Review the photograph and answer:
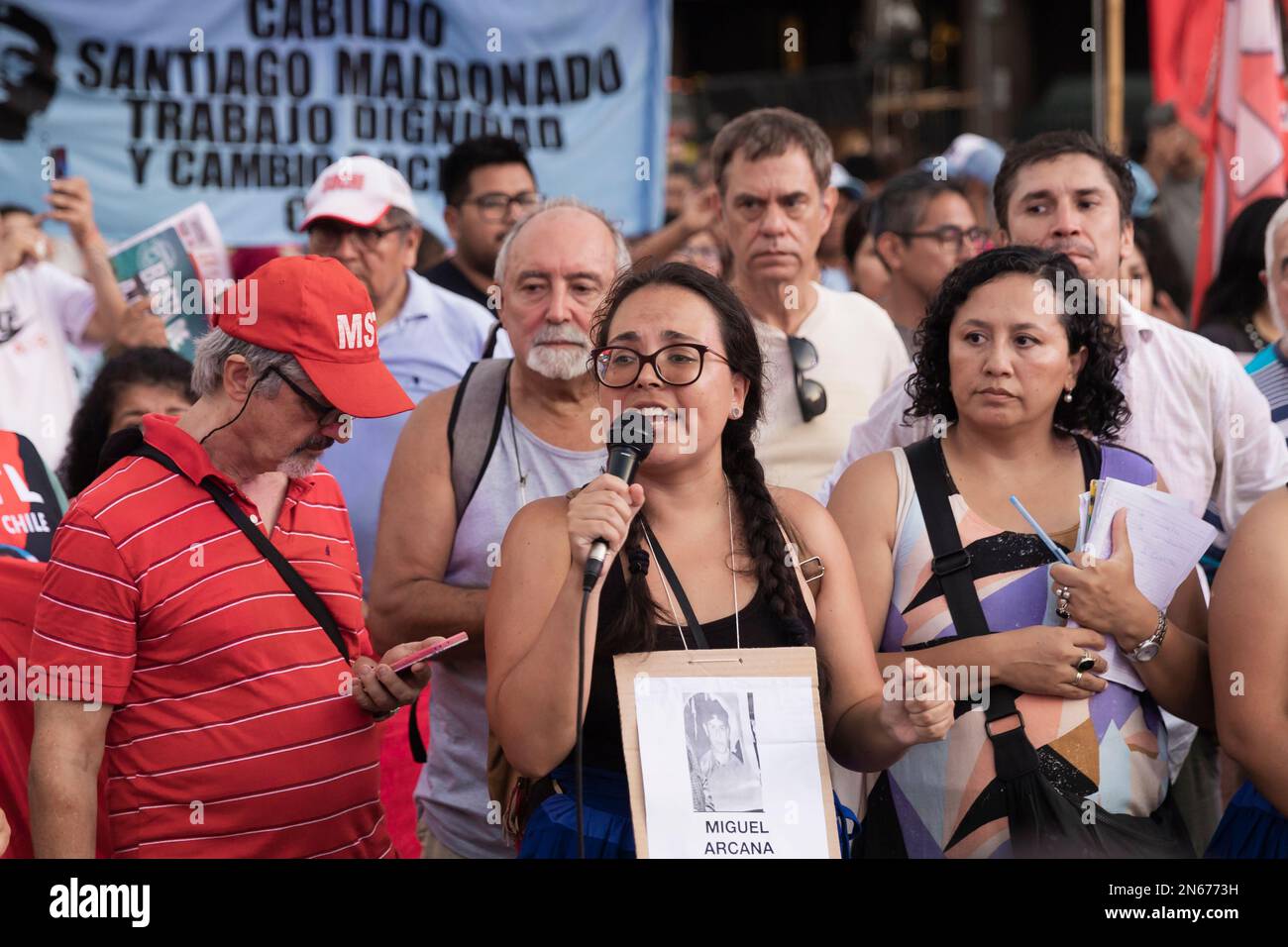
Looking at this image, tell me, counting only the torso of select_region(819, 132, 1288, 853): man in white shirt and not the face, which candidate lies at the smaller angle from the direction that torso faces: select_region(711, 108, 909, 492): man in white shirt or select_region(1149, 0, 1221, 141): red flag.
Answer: the man in white shirt

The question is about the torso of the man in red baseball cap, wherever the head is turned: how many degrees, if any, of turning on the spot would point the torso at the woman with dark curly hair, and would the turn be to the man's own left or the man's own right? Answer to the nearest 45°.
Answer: approximately 45° to the man's own left

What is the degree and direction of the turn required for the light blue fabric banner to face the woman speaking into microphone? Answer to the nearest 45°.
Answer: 0° — it already faces them

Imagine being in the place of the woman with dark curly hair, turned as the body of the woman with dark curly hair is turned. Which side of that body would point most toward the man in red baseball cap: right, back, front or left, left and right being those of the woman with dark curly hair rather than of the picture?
right

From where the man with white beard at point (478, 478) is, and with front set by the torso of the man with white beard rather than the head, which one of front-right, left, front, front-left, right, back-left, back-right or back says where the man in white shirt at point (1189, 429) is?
front-left

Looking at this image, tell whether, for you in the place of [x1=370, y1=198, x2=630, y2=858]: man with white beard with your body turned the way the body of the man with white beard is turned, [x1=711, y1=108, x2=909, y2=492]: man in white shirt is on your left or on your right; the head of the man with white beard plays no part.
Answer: on your left

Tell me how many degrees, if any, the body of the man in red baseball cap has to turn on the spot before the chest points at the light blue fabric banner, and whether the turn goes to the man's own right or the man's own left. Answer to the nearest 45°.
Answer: approximately 135° to the man's own left

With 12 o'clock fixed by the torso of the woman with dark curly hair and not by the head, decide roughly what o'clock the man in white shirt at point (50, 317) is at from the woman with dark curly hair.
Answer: The man in white shirt is roughly at 4 o'clock from the woman with dark curly hair.
